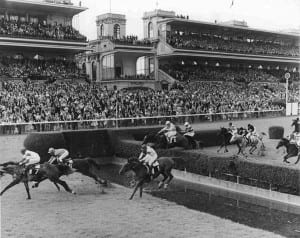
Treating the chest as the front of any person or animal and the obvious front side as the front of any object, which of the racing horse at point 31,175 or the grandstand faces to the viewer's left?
the racing horse

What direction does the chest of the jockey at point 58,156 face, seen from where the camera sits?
to the viewer's left

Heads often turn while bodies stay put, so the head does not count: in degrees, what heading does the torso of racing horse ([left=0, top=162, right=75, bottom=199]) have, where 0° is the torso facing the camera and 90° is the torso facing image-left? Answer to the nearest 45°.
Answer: approximately 90°

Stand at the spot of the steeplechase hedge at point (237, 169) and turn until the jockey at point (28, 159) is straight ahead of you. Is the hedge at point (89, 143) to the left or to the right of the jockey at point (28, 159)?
right

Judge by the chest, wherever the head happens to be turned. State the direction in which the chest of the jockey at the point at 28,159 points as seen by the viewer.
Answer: to the viewer's left

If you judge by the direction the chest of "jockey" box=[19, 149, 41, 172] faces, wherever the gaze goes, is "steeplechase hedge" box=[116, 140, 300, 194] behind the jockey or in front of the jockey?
behind

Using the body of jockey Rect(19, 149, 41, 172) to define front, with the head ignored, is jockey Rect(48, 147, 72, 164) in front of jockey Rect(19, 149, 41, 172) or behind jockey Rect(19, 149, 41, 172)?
behind

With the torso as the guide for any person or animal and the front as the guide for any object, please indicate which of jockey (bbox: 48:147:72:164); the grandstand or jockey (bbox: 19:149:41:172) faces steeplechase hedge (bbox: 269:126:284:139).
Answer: the grandstand
